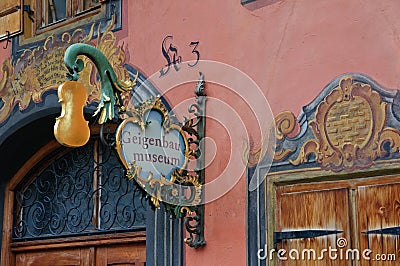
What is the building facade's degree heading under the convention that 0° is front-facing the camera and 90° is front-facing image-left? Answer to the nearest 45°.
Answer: approximately 45°
